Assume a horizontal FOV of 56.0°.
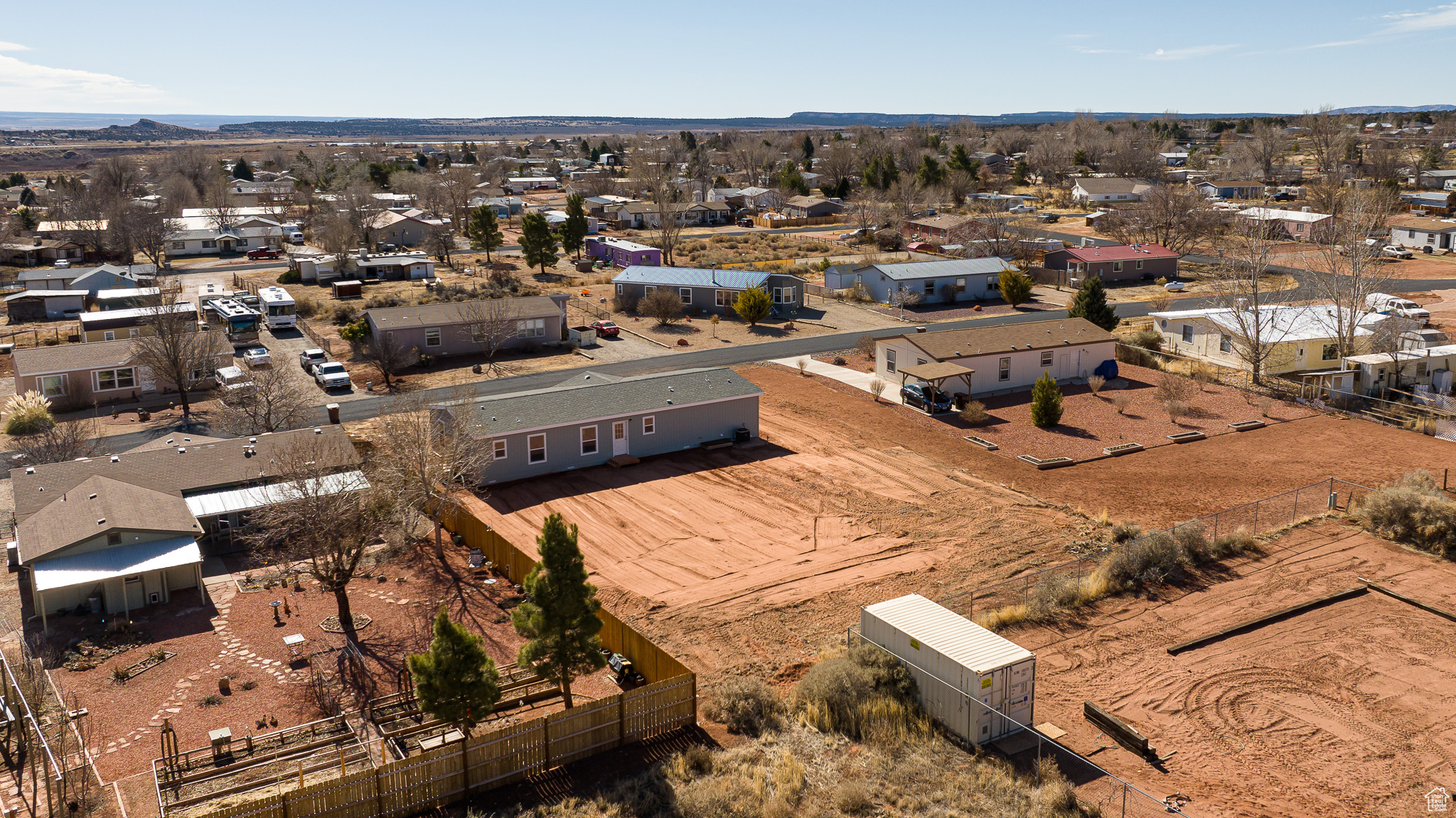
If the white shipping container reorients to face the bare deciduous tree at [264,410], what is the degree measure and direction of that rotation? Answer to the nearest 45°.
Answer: approximately 180°

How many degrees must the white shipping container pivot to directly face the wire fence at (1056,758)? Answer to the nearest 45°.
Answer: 0° — it already faces it

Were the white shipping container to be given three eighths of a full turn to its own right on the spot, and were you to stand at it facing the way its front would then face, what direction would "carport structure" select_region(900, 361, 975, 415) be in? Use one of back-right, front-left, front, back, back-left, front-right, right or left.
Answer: right

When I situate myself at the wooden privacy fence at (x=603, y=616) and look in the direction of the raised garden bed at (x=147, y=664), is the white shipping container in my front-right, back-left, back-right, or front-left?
back-left

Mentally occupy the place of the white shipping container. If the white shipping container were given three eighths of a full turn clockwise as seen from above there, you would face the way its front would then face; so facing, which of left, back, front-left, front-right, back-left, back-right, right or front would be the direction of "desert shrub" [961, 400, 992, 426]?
right

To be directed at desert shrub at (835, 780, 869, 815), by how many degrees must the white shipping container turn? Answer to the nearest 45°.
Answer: approximately 90° to its right

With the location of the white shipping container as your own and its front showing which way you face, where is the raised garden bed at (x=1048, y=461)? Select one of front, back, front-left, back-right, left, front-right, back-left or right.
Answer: back-left

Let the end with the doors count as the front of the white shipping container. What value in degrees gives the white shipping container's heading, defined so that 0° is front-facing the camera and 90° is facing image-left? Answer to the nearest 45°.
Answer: approximately 315°

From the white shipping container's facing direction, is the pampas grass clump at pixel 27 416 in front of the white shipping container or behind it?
behind

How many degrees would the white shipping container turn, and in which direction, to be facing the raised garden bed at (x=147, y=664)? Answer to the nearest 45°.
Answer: approximately 135° to its right

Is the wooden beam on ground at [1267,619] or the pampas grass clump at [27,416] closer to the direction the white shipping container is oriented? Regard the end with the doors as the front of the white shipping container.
the wooden beam on ground

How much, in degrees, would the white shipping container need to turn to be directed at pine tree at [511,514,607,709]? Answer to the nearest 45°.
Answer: approximately 135° to its right

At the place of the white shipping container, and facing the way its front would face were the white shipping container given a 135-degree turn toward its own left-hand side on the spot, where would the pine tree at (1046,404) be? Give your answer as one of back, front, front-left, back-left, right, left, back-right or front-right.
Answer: front

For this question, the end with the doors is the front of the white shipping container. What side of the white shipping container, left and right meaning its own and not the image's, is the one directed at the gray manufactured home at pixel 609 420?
back
